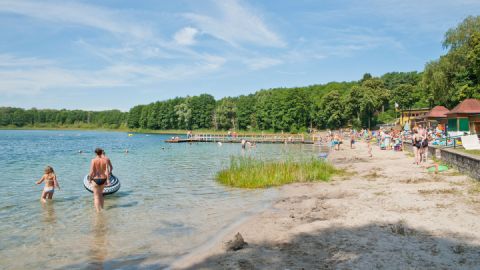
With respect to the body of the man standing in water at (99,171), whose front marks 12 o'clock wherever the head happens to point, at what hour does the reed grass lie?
The reed grass is roughly at 2 o'clock from the man standing in water.

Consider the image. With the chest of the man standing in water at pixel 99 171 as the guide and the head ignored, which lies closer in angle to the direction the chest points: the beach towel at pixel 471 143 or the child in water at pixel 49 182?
the child in water

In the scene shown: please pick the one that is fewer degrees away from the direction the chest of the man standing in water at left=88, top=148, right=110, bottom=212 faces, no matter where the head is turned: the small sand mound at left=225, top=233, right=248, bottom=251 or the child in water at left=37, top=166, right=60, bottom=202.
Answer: the child in water

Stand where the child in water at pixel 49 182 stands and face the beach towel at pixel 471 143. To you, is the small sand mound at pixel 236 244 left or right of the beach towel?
right

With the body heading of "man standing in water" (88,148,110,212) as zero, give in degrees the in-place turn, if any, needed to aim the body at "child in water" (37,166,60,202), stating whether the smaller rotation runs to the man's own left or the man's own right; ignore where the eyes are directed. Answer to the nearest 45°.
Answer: approximately 45° to the man's own left

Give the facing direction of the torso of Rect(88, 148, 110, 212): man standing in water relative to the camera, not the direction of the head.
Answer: away from the camera

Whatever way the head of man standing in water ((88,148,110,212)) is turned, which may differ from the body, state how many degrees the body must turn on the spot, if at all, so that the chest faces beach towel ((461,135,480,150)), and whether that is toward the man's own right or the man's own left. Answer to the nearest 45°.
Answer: approximately 90° to the man's own right
